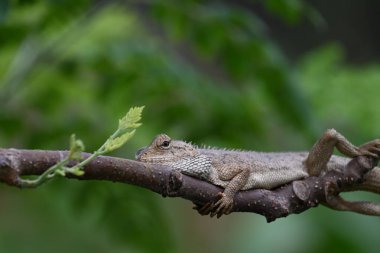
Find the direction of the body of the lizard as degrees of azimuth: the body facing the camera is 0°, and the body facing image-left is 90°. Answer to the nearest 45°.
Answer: approximately 90°
